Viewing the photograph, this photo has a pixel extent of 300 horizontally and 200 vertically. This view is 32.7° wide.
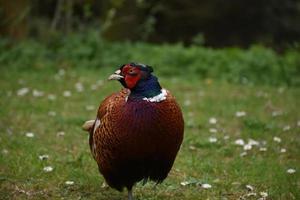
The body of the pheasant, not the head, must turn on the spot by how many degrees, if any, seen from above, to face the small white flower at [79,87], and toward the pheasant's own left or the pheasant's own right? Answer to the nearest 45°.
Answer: approximately 180°

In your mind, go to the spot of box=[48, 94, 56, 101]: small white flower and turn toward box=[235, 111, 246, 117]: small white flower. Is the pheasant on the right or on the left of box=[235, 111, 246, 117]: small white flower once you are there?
right

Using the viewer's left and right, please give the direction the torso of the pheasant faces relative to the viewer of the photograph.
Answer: facing the viewer

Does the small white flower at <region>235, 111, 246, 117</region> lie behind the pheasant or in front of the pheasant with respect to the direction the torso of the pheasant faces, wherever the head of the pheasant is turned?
behind

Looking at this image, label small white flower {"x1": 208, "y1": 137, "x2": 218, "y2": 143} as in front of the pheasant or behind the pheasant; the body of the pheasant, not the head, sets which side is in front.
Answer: behind

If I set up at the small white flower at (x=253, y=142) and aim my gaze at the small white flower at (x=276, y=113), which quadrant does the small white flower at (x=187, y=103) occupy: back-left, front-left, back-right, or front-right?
front-left

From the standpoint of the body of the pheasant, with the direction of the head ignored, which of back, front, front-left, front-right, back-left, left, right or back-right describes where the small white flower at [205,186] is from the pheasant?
back-left

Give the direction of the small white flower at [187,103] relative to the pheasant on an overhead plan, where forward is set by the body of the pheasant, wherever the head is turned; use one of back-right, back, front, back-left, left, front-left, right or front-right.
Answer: back

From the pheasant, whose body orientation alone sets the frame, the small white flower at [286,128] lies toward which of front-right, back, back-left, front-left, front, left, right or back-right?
back-left

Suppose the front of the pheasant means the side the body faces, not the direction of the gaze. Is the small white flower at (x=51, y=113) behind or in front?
behind

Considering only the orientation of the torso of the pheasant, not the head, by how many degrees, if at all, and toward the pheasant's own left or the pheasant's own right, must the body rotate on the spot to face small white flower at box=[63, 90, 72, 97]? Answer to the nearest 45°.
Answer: approximately 180°

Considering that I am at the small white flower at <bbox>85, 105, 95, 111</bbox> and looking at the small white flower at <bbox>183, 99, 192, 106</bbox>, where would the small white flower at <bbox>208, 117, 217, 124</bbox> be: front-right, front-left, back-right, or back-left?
front-right

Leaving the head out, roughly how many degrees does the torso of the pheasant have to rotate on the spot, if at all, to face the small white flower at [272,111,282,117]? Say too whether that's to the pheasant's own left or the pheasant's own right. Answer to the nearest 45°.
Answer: approximately 135° to the pheasant's own left
